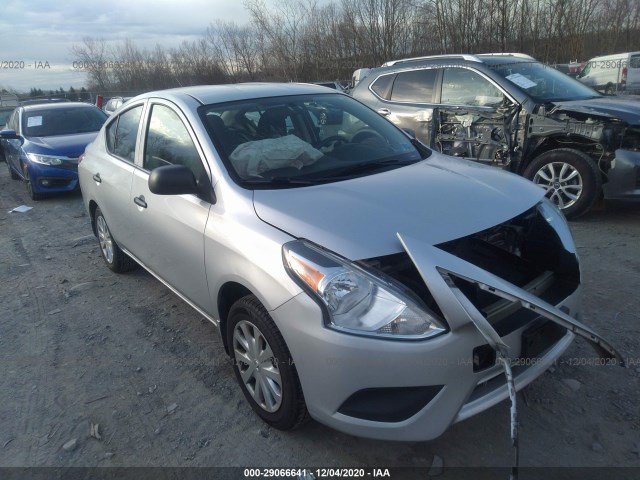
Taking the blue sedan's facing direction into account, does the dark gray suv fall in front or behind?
in front

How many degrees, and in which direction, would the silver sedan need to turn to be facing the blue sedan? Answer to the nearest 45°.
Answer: approximately 180°

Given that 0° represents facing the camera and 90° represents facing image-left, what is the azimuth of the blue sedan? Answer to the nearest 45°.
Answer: approximately 315°

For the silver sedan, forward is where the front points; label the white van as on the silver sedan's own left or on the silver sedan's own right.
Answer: on the silver sedan's own left

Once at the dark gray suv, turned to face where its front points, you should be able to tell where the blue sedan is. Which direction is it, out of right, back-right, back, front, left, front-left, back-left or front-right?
back-right

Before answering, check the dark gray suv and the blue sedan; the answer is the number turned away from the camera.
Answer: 0

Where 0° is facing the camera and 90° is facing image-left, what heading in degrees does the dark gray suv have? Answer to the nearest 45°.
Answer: approximately 315°

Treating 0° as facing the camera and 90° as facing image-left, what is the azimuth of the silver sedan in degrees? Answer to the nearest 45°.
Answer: approximately 315°

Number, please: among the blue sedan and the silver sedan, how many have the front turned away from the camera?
0

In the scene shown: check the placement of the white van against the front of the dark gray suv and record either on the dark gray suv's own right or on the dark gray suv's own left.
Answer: on the dark gray suv's own left
